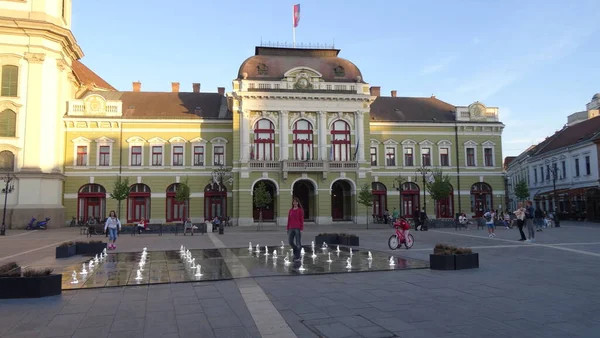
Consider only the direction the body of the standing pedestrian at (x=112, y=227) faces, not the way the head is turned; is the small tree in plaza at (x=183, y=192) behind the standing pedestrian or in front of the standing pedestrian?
behind

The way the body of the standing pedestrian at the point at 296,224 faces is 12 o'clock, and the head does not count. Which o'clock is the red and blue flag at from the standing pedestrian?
The red and blue flag is roughly at 6 o'clock from the standing pedestrian.

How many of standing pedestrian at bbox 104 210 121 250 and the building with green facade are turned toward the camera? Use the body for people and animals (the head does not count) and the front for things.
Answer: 2

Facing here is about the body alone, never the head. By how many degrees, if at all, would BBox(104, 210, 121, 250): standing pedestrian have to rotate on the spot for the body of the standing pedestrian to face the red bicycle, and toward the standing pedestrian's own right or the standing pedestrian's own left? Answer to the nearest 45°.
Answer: approximately 45° to the standing pedestrian's own left

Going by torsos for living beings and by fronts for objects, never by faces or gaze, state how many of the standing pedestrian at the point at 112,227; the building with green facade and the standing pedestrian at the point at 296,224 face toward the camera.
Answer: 3

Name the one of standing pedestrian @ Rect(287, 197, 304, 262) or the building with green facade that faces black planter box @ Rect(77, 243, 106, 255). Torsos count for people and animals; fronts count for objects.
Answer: the building with green facade

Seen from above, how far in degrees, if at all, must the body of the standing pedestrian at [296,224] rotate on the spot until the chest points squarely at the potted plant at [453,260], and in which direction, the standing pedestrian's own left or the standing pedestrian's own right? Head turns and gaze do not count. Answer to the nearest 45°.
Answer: approximately 45° to the standing pedestrian's own left

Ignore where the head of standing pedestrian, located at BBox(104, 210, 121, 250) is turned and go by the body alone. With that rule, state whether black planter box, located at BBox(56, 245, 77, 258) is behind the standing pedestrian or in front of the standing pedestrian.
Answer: in front

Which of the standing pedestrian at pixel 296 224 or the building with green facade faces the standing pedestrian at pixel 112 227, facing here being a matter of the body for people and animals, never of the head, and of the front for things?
the building with green facade

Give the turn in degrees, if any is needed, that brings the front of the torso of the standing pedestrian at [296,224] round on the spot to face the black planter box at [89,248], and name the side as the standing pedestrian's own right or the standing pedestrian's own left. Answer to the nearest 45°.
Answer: approximately 135° to the standing pedestrian's own right
